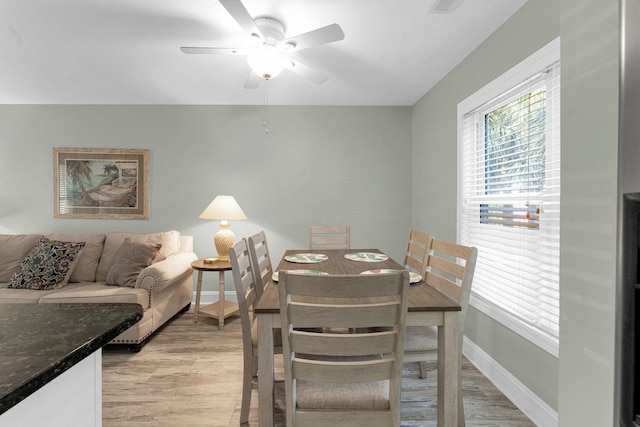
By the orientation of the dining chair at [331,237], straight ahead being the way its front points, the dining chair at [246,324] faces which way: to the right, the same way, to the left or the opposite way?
to the left

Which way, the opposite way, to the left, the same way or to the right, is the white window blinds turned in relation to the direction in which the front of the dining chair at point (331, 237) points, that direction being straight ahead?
to the right

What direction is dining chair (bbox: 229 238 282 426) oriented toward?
to the viewer's right

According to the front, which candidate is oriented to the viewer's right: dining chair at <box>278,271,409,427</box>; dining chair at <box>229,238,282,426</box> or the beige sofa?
dining chair at <box>229,238,282,426</box>

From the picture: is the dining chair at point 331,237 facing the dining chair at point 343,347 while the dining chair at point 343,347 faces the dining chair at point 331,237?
yes

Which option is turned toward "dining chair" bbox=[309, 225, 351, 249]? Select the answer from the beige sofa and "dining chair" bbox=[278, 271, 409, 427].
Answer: "dining chair" bbox=[278, 271, 409, 427]

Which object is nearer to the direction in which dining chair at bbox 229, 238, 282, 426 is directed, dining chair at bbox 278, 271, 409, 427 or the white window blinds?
the white window blinds

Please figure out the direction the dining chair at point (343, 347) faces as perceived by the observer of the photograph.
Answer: facing away from the viewer

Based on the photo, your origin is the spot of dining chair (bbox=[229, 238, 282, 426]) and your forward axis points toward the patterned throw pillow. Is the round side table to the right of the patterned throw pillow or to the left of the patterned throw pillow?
right

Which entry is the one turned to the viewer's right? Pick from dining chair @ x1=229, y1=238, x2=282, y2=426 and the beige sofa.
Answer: the dining chair

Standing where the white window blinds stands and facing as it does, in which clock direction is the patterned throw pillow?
The patterned throw pillow is roughly at 1 o'clock from the white window blinds.
